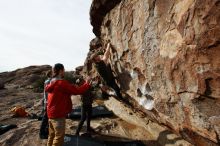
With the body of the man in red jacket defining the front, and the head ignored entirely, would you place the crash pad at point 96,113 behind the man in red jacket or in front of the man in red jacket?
in front

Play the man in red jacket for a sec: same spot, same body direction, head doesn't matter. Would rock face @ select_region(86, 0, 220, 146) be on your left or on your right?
on your right

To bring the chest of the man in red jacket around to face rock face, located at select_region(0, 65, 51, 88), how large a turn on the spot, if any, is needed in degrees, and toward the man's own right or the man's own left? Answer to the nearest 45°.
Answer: approximately 45° to the man's own left

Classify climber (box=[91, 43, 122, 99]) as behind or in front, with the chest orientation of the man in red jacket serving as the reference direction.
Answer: in front

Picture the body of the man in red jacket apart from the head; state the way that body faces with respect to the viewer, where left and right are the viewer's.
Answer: facing away from the viewer and to the right of the viewer

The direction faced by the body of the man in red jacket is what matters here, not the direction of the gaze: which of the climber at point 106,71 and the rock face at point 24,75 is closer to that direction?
the climber
